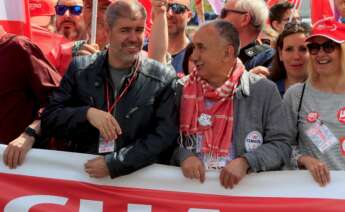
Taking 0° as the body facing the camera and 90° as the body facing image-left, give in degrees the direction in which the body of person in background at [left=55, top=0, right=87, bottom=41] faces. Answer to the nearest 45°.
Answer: approximately 0°

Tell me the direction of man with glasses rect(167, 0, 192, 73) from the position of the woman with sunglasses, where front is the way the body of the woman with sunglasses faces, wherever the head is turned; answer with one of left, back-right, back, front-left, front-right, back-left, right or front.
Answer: back-right
